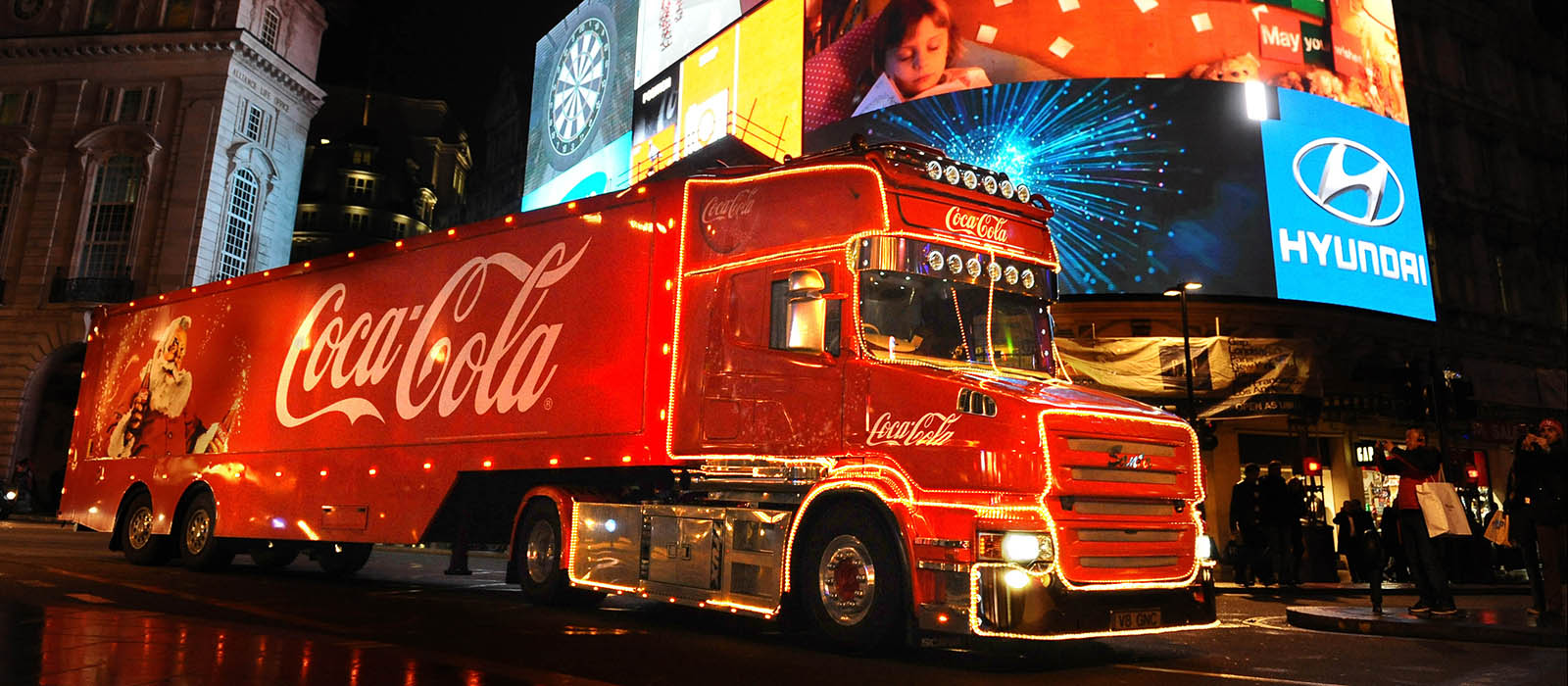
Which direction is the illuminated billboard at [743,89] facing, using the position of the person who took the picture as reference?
facing the viewer and to the left of the viewer

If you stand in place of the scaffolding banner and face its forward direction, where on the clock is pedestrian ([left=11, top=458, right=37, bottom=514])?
The pedestrian is roughly at 3 o'clock from the scaffolding banner.

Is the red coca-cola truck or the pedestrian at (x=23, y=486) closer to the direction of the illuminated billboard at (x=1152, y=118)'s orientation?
the red coca-cola truck

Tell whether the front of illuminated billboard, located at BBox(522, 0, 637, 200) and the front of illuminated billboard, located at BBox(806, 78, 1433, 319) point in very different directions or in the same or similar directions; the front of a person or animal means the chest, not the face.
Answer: same or similar directions

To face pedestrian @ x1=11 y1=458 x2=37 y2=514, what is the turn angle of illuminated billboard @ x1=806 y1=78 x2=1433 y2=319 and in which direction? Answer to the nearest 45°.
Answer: approximately 90° to its right

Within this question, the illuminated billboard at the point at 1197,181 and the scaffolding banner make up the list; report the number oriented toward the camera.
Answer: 2

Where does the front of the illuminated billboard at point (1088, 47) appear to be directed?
toward the camera

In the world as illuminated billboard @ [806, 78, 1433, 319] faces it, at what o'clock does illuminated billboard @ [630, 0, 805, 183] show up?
illuminated billboard @ [630, 0, 805, 183] is roughly at 3 o'clock from illuminated billboard @ [806, 78, 1433, 319].

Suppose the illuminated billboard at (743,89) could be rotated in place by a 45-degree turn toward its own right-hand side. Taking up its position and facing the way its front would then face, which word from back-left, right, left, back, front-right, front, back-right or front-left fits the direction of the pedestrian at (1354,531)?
back-left

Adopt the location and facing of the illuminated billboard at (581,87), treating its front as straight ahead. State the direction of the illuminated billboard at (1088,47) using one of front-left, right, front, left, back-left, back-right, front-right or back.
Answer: left

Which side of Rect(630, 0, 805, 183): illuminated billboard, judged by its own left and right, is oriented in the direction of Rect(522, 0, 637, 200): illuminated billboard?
right

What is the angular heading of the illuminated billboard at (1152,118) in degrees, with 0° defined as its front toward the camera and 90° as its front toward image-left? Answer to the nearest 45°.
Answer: approximately 0°

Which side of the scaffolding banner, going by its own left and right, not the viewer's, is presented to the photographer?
front

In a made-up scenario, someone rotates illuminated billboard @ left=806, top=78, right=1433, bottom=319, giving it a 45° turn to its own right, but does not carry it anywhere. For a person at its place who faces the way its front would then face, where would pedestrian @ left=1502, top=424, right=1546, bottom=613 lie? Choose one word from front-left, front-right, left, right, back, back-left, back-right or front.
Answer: front-left

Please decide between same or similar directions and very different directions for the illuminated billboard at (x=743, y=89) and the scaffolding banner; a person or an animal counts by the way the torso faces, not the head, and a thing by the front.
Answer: same or similar directions

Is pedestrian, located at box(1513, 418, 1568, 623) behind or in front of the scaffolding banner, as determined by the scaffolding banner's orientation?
in front

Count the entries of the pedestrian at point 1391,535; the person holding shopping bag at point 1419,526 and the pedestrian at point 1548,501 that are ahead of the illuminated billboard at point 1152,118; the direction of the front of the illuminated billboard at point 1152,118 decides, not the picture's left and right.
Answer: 3
